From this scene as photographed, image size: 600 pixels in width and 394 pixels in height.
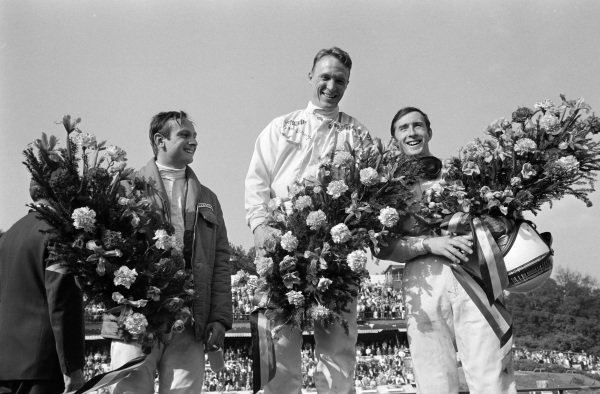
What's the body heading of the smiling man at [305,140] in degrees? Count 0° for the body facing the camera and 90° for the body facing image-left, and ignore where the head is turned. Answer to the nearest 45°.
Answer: approximately 0°

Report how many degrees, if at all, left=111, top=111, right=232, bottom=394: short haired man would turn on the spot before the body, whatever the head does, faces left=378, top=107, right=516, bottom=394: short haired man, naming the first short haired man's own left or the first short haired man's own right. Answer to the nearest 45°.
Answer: approximately 90° to the first short haired man's own left

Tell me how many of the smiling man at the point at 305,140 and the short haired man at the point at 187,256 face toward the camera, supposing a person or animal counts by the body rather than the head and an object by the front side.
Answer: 2

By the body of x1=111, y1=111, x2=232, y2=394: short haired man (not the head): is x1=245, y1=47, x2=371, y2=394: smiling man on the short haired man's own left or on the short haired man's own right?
on the short haired man's own left

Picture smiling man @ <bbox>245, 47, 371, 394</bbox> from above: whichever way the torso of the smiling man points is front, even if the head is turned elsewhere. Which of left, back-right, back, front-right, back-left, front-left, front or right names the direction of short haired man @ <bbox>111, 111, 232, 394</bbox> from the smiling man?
right
